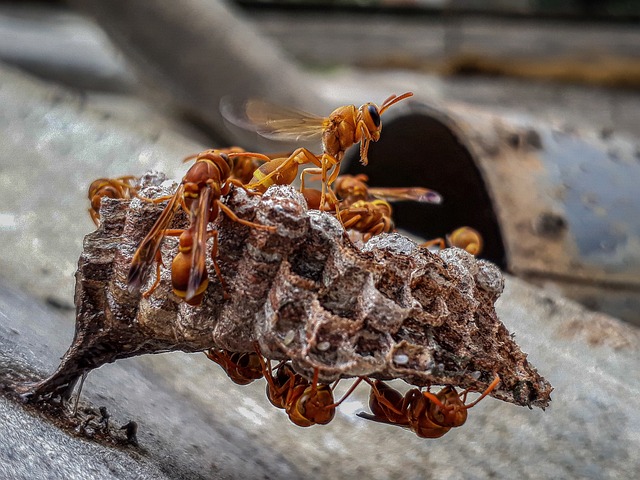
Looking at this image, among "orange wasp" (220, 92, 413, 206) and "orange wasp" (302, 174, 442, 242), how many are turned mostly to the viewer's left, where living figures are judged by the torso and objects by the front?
1

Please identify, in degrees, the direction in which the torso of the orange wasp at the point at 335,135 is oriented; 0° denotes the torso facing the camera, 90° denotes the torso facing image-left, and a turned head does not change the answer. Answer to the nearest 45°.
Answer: approximately 270°

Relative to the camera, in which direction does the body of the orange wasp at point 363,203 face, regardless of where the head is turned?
to the viewer's left

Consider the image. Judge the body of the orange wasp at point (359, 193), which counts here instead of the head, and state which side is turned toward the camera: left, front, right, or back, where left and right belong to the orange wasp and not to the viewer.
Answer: left

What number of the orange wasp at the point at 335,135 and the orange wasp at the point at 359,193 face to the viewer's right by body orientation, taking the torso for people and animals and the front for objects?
1

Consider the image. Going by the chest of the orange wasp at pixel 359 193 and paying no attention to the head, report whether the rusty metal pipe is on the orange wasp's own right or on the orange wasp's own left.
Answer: on the orange wasp's own right
